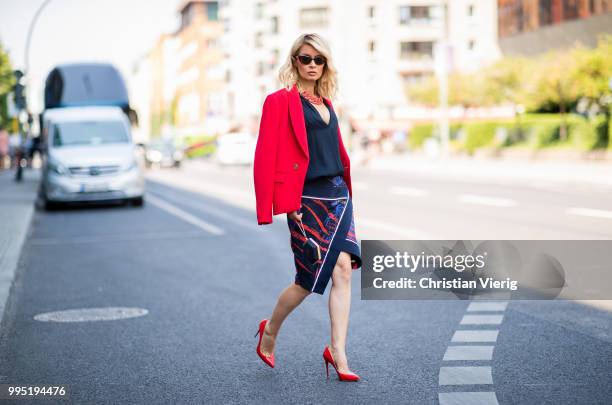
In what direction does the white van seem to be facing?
toward the camera

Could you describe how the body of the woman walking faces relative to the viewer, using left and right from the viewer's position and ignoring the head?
facing the viewer and to the right of the viewer

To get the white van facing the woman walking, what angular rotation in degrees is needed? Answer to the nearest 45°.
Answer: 0° — it already faces them

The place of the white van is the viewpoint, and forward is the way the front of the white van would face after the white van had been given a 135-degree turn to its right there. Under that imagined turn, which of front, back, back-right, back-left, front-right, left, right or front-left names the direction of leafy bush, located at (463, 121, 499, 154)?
right

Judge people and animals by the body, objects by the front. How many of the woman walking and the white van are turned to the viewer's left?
0

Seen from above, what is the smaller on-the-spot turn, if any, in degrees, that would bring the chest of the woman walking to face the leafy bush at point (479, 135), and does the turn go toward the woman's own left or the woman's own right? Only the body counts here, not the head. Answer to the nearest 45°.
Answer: approximately 135° to the woman's own left

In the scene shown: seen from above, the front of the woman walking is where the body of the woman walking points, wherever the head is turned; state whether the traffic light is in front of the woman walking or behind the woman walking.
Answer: behind

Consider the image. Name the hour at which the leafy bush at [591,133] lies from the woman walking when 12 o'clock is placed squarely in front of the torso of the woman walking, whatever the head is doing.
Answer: The leafy bush is roughly at 8 o'clock from the woman walking.

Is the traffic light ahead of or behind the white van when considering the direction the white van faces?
behind

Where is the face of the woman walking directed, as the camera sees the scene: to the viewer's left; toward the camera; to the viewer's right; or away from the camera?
toward the camera

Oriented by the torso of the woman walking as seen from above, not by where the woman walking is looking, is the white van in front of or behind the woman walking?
behind

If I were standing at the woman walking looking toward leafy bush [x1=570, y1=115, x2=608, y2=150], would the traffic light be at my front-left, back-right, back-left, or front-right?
front-left

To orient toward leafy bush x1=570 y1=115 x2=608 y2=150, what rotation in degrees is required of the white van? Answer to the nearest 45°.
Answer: approximately 135° to its left
